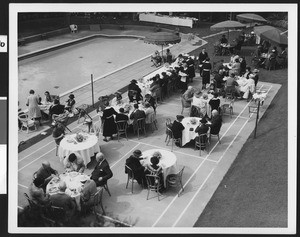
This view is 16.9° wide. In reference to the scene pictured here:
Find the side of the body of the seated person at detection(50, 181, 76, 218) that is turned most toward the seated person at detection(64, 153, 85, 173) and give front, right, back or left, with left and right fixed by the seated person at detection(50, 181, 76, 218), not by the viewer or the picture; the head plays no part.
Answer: front

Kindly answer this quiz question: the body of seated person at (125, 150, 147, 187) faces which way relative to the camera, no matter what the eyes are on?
to the viewer's right

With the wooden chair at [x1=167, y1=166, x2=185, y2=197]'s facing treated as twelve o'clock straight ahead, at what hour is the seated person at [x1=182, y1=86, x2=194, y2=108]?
The seated person is roughly at 3 o'clock from the wooden chair.

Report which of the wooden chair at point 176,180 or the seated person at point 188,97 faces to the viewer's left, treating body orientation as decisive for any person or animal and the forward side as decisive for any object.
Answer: the wooden chair

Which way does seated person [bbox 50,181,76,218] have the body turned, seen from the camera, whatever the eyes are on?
away from the camera

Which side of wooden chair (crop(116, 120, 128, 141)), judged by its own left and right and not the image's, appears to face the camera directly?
back

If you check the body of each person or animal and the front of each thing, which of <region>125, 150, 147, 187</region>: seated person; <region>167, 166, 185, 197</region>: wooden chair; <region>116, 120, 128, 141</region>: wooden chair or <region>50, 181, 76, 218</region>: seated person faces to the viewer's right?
<region>125, 150, 147, 187</region>: seated person

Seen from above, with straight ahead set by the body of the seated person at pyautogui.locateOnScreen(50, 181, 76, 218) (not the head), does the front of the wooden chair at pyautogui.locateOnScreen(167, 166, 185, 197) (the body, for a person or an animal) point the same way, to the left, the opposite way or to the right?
to the left

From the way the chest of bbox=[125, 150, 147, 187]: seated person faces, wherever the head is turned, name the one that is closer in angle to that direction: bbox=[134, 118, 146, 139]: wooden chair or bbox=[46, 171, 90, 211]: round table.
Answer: the wooden chair

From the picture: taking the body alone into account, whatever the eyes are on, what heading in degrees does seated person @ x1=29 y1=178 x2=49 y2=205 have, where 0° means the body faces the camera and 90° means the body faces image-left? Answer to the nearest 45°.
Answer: approximately 225°
